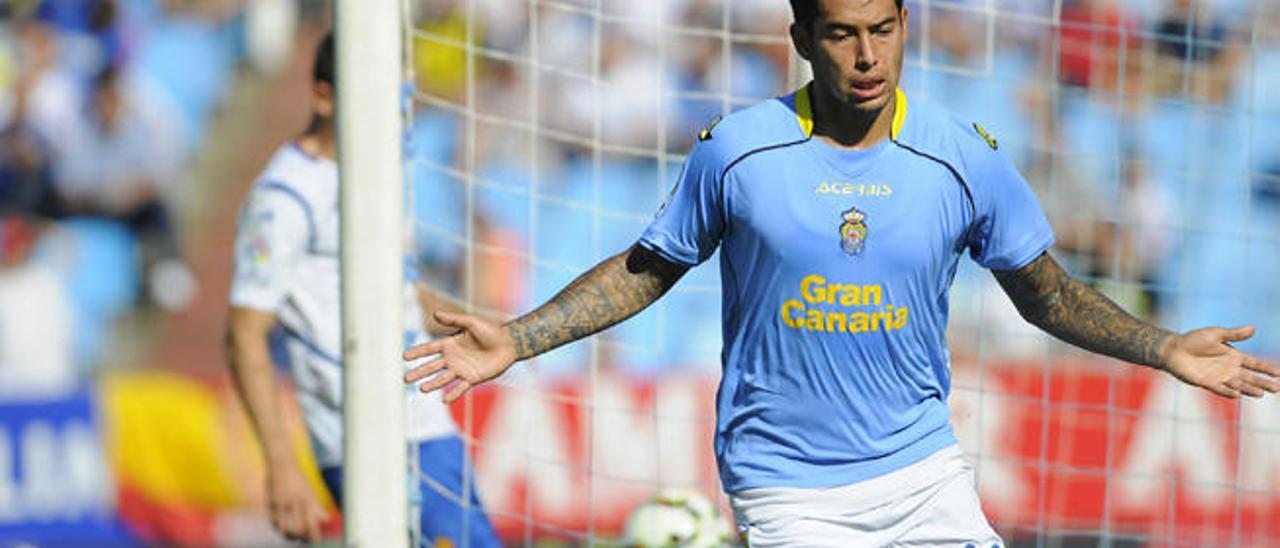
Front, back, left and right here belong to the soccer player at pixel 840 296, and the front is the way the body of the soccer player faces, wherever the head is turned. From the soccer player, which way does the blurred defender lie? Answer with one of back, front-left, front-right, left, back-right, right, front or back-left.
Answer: back-right

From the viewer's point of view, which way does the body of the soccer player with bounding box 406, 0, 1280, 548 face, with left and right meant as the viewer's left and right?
facing the viewer

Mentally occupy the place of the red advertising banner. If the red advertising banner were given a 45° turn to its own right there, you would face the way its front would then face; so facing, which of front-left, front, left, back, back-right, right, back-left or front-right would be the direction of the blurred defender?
front

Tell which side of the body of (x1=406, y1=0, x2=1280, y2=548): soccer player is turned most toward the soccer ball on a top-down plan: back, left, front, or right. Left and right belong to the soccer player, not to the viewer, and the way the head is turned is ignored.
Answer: back

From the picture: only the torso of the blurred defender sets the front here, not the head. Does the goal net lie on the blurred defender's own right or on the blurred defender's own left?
on the blurred defender's own left

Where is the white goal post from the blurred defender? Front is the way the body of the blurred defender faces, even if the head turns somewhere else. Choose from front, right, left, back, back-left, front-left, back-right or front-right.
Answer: front-right

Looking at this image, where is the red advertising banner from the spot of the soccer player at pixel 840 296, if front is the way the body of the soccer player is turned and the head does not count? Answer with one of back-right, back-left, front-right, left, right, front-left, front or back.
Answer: back

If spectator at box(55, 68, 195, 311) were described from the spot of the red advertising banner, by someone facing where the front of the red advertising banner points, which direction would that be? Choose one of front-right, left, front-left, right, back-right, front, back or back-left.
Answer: right
